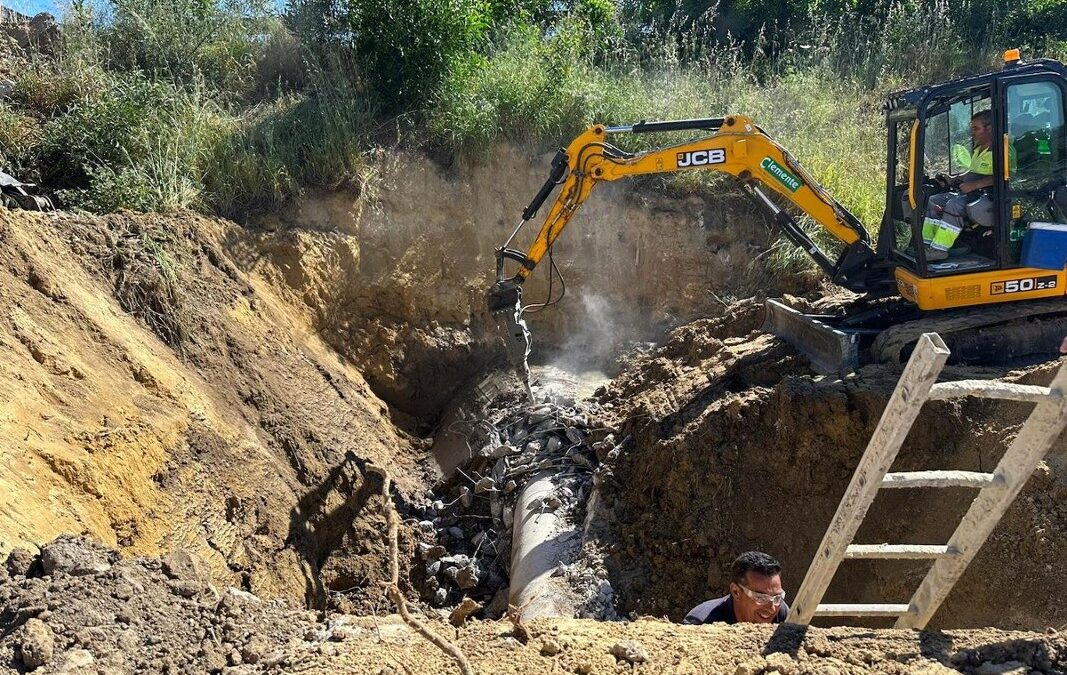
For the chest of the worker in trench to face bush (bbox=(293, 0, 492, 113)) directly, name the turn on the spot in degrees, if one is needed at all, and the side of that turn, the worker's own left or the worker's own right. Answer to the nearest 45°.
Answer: approximately 180°

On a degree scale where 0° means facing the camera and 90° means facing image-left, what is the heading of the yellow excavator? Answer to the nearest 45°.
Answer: approximately 90°

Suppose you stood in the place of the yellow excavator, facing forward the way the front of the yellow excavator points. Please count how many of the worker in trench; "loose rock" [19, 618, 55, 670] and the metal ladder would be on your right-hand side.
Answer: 0

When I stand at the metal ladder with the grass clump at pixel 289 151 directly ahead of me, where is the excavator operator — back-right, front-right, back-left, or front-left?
front-right

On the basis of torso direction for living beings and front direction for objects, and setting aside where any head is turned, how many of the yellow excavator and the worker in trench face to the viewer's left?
1

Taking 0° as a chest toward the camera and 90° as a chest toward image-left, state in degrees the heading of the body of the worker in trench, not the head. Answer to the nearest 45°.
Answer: approximately 315°

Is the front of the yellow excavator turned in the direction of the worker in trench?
no

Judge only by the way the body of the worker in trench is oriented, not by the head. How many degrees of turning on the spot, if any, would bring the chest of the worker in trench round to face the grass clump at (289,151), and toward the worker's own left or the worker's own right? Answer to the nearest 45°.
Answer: approximately 180°

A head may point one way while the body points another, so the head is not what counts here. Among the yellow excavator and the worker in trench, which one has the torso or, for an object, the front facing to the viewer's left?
the yellow excavator

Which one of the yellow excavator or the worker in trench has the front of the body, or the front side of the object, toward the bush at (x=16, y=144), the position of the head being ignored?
the yellow excavator

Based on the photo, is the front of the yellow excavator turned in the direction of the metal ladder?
no

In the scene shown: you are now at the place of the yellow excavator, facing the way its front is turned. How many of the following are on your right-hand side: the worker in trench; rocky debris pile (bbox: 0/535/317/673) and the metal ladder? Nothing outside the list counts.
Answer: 0

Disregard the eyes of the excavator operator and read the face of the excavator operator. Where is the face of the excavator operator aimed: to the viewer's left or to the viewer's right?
to the viewer's left

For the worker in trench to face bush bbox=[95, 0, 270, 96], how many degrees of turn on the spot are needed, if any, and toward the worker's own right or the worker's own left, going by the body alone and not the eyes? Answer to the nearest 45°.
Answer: approximately 180°

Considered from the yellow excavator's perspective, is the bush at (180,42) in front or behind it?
in front

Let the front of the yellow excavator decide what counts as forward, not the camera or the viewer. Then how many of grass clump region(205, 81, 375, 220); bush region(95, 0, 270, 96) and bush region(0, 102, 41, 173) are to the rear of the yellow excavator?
0
